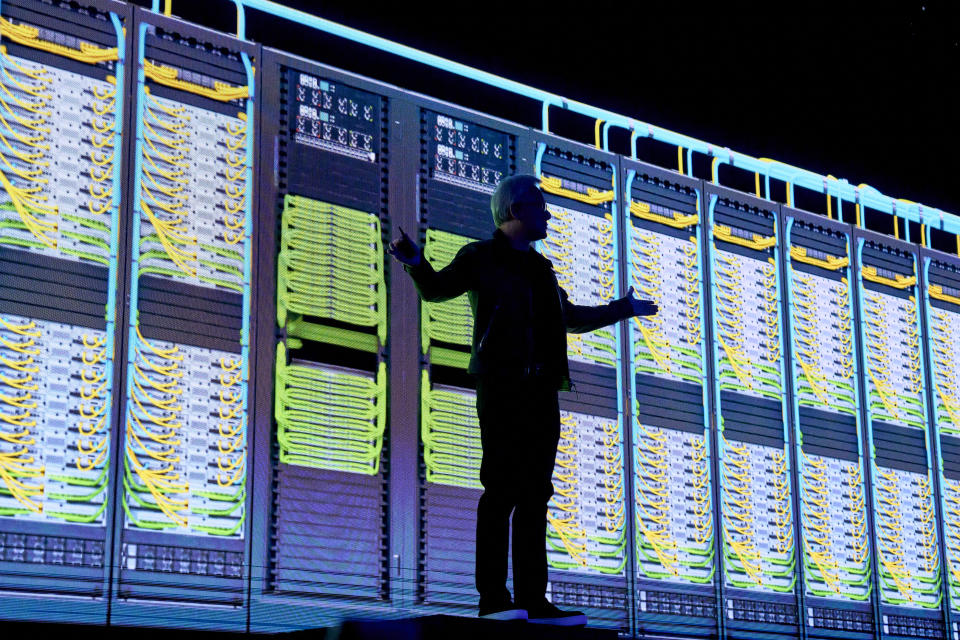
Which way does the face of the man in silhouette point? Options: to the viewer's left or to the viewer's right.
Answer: to the viewer's right

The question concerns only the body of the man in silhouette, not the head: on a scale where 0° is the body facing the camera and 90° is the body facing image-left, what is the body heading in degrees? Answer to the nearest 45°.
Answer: approximately 315°
